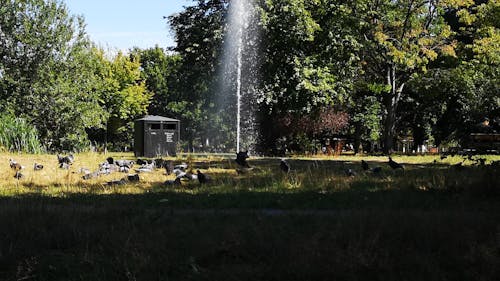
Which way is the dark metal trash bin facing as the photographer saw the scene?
facing the viewer

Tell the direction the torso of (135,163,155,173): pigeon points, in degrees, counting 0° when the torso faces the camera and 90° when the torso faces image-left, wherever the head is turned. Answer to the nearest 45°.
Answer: approximately 270°

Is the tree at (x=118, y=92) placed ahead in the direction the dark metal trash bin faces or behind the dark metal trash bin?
behind

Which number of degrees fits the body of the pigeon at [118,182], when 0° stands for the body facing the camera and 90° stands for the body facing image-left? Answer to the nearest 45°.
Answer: approximately 270°

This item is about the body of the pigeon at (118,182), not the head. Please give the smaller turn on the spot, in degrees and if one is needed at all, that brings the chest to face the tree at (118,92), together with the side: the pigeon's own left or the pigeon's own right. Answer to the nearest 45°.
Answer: approximately 90° to the pigeon's own left

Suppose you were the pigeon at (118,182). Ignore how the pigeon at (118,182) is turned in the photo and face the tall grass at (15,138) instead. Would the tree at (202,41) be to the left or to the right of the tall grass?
right
